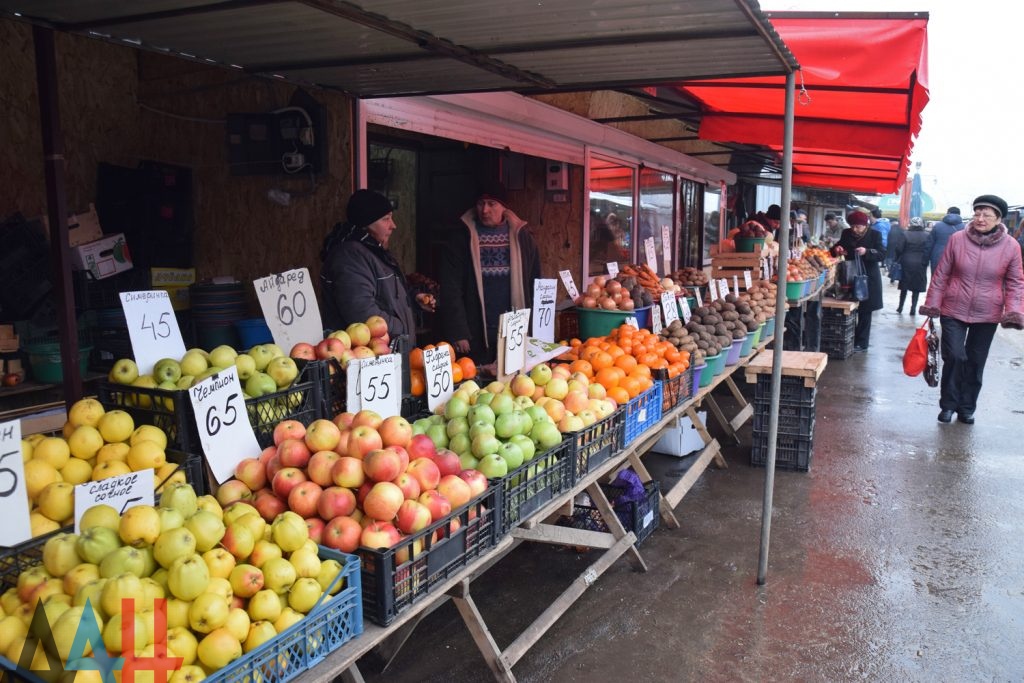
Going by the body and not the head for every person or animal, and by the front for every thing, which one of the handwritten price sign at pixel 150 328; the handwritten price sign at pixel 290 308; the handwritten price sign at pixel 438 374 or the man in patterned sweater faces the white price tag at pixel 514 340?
the man in patterned sweater

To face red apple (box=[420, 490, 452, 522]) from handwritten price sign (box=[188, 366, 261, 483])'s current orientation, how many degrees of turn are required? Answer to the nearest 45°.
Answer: approximately 45° to its left

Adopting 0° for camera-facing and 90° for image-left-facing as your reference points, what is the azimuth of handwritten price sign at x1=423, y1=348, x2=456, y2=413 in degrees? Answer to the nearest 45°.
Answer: approximately 315°

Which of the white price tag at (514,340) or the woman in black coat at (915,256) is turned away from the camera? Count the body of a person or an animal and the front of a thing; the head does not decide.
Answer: the woman in black coat

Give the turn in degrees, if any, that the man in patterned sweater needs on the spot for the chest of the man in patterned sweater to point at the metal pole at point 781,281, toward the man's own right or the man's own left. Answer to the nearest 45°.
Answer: approximately 45° to the man's own left

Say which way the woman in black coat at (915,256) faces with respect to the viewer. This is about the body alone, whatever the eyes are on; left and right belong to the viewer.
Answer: facing away from the viewer

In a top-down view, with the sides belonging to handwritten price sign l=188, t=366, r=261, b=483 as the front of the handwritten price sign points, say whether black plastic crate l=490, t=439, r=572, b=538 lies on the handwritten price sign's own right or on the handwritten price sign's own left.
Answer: on the handwritten price sign's own left

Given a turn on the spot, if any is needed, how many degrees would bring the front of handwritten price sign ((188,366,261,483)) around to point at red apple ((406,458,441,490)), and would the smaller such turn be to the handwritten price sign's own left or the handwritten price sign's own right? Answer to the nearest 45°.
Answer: approximately 90° to the handwritten price sign's own left

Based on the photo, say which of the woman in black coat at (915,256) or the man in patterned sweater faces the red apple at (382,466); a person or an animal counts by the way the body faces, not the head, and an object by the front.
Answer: the man in patterned sweater

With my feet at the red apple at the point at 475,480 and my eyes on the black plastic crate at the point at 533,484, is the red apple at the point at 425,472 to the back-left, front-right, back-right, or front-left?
back-left

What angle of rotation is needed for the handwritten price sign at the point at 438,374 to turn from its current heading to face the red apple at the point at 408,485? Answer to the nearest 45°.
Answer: approximately 45° to its right
